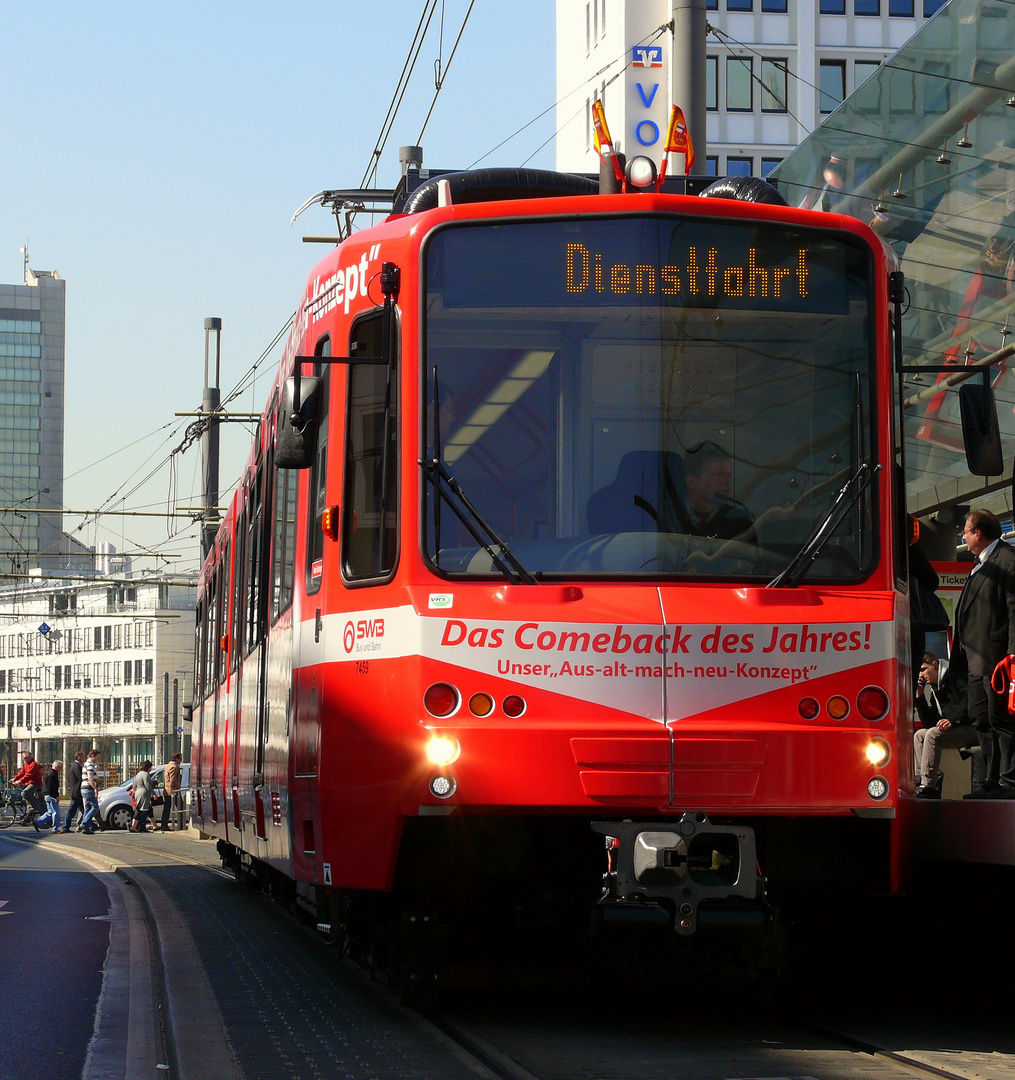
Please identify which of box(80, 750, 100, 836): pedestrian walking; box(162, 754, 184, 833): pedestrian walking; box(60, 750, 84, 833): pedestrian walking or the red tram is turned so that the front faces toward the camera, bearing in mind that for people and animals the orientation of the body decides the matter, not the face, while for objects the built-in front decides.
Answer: the red tram

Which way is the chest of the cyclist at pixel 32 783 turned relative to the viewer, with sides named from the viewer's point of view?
facing to the left of the viewer

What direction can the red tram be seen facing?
toward the camera

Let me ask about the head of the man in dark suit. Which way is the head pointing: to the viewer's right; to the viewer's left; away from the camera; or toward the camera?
to the viewer's left
